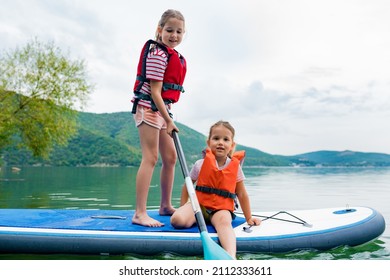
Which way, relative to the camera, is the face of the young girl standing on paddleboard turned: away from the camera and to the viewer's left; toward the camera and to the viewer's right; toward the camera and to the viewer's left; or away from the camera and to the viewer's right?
toward the camera and to the viewer's right

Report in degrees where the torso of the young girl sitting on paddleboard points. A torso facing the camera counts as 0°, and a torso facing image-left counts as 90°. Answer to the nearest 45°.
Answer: approximately 0°
